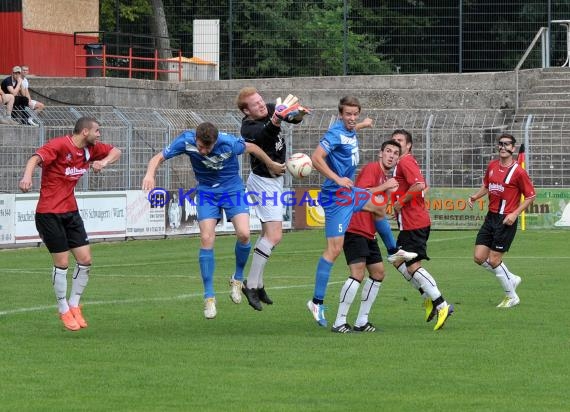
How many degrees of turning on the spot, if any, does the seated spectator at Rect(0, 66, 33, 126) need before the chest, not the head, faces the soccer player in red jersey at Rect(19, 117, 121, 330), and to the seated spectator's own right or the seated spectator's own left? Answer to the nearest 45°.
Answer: approximately 45° to the seated spectator's own right

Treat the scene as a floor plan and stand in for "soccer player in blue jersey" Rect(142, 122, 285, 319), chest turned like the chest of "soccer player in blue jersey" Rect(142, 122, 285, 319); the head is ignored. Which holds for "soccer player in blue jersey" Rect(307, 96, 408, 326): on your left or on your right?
on your left

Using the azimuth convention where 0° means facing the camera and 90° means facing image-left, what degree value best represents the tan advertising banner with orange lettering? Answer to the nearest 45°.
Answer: approximately 0°

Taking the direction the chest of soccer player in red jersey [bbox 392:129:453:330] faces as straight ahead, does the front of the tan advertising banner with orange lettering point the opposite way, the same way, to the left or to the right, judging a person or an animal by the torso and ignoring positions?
to the left

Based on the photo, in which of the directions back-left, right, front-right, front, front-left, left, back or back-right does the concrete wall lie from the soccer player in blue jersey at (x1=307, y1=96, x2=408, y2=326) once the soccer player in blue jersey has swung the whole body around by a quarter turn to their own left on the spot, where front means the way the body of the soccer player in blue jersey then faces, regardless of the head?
front-left

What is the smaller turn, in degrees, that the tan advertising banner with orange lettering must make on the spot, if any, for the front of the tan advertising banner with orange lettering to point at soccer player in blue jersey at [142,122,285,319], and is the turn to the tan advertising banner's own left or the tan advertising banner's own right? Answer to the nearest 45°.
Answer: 0° — it already faces them

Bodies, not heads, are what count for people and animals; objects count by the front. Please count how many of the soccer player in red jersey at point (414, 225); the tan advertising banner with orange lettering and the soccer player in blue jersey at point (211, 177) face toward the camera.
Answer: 2

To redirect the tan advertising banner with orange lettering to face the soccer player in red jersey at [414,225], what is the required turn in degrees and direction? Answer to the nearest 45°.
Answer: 0° — it already faces them

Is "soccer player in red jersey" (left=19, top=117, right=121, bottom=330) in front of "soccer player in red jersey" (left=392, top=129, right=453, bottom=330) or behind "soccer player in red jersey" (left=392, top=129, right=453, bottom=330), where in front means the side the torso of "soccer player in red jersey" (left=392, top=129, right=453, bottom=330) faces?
in front

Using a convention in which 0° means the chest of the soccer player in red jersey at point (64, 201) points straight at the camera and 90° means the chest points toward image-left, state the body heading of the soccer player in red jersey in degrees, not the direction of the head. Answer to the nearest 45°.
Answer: approximately 315°

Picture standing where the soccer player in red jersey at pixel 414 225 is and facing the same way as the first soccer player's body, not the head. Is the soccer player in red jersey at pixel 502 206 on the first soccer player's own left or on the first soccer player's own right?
on the first soccer player's own right

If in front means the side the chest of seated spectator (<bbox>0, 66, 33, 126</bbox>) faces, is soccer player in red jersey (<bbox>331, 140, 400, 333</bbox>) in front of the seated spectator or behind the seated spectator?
in front

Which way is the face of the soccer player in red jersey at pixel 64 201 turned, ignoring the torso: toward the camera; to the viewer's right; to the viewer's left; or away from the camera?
to the viewer's right

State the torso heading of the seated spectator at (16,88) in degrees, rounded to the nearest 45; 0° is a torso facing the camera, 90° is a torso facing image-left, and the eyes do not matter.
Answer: approximately 315°

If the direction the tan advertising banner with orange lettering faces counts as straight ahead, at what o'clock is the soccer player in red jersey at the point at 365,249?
The soccer player in red jersey is roughly at 12 o'clock from the tan advertising banner with orange lettering.
